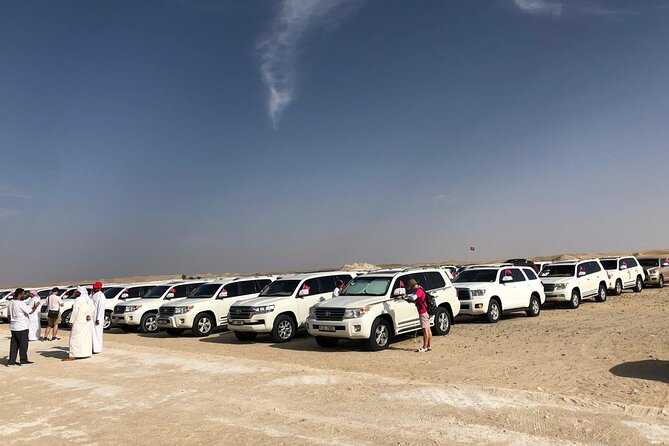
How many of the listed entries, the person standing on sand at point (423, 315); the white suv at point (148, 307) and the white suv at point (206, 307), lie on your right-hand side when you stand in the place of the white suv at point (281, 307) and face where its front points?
2

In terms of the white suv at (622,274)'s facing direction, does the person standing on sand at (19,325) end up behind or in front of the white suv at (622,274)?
in front

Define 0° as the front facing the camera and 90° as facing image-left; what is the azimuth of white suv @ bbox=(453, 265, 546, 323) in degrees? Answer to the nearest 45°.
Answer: approximately 45°

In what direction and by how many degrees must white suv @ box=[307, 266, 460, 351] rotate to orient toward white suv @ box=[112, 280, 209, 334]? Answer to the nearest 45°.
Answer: approximately 90° to its right

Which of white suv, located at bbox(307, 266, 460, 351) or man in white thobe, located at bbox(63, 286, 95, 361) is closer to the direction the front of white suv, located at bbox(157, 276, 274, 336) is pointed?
the man in white thobe

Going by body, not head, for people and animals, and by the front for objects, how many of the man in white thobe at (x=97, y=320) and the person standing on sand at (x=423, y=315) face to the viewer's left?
2

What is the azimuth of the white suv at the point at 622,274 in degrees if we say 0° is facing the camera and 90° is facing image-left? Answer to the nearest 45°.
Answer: approximately 45°

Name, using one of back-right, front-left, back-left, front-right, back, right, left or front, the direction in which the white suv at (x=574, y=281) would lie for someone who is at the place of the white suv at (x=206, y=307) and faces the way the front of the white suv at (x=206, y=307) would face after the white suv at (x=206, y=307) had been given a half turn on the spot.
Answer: front-right

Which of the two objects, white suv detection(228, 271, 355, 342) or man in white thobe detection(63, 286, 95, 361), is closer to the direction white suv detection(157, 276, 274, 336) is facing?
the man in white thobe

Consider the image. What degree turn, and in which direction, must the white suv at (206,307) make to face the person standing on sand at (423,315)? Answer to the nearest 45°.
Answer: approximately 90° to its left

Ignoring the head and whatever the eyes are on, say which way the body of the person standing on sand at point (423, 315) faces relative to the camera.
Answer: to the viewer's left
